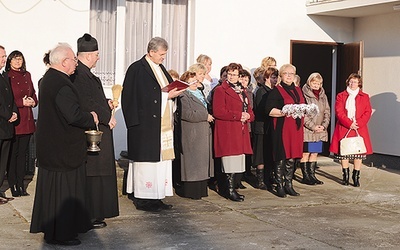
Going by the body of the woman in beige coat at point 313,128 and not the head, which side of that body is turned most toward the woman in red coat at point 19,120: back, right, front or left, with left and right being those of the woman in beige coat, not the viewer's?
right

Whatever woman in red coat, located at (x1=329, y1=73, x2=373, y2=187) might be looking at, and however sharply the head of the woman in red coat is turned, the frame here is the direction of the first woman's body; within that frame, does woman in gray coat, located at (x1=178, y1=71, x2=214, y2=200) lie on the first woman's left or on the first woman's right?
on the first woman's right

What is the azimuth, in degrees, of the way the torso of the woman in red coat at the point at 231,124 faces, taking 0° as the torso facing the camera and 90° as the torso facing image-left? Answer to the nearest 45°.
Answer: approximately 315°

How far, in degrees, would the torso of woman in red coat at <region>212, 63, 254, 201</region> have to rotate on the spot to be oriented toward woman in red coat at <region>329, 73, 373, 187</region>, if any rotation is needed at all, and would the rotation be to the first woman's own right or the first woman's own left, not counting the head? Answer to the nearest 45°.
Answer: approximately 90° to the first woman's own left

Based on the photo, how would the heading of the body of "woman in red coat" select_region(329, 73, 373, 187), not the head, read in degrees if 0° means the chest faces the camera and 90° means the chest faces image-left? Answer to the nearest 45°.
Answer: approximately 0°

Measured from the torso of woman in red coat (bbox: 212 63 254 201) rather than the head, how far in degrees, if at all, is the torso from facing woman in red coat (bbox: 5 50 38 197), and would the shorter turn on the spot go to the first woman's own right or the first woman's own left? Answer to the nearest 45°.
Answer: approximately 135° to the first woman's own right
